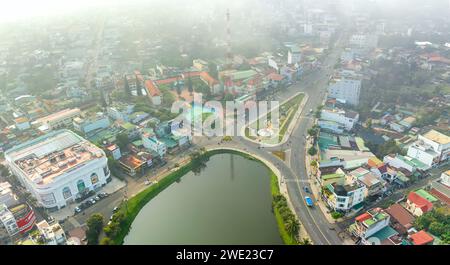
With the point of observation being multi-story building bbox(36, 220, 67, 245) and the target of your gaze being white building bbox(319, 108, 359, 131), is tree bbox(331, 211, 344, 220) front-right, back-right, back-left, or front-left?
front-right

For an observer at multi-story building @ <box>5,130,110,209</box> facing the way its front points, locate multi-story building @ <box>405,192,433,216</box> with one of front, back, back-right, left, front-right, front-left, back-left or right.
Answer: front

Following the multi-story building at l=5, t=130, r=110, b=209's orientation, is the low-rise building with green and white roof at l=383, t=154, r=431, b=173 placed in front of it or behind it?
in front

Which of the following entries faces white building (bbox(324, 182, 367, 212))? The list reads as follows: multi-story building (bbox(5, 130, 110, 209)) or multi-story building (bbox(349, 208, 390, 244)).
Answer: multi-story building (bbox(5, 130, 110, 209))

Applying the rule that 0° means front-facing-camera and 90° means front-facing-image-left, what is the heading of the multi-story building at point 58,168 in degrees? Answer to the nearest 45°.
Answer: approximately 315°

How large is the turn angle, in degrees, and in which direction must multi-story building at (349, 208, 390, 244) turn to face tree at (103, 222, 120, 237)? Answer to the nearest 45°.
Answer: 0° — it already faces it

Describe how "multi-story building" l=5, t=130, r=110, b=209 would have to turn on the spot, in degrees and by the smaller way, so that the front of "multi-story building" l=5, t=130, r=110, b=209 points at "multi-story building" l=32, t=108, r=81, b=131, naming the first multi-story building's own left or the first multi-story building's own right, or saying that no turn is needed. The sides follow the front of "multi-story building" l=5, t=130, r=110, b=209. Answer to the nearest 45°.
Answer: approximately 135° to the first multi-story building's own left

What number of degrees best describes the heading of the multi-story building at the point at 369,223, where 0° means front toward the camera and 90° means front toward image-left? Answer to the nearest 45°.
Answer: approximately 45°

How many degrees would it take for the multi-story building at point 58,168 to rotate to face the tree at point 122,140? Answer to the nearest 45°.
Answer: approximately 90° to its left

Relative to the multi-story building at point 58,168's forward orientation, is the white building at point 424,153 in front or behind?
in front

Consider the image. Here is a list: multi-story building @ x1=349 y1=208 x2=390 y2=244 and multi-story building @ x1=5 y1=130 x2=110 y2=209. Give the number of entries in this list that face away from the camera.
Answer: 0

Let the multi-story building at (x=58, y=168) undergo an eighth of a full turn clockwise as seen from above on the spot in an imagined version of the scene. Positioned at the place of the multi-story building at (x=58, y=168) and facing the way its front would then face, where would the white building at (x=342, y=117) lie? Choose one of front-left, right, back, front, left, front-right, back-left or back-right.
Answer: left

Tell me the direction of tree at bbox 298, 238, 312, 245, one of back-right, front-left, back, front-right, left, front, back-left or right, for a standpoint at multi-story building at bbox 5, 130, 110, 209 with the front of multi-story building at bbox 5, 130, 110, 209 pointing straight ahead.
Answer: front

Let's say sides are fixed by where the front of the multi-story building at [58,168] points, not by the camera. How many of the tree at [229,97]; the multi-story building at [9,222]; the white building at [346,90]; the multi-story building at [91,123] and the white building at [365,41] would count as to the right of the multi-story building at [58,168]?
1

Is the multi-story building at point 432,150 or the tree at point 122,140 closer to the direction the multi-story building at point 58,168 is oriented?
the multi-story building

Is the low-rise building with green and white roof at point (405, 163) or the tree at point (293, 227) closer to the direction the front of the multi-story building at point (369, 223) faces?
the tree

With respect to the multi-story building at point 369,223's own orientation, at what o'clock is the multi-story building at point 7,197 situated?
the multi-story building at point 7,197 is roughly at 1 o'clock from the multi-story building at point 369,223.

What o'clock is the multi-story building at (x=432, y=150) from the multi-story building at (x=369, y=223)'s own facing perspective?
the multi-story building at (x=432, y=150) is roughly at 5 o'clock from the multi-story building at (x=369, y=223).

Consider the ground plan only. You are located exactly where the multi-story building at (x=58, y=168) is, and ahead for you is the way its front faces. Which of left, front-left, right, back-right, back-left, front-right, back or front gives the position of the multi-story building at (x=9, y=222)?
right

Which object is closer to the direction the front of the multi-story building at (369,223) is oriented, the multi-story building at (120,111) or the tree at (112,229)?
the tree

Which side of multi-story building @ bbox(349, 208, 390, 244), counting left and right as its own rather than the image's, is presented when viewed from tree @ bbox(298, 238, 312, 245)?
front
